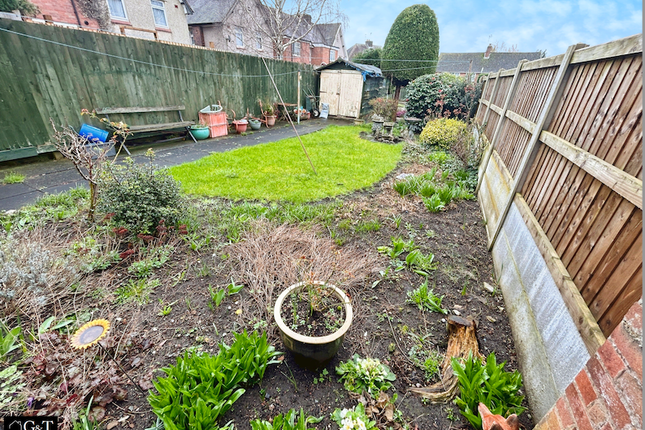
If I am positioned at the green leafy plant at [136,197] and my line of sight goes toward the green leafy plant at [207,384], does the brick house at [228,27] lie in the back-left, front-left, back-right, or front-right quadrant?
back-left

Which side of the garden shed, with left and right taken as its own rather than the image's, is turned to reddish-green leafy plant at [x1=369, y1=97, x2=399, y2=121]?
left

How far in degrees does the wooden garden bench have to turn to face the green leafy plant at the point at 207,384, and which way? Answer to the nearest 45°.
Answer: approximately 45° to its right

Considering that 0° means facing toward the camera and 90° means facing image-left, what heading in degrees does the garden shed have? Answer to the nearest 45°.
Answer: approximately 45°

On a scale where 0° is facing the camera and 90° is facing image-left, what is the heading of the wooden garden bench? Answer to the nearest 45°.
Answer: approximately 315°

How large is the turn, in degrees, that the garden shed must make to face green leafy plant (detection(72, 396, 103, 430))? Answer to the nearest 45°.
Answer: approximately 45° to its left
